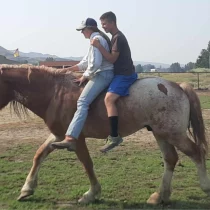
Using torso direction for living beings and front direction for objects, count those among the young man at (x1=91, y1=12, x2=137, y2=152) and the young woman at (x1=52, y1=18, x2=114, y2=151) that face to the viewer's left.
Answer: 2

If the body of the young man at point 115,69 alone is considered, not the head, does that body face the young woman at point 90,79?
yes

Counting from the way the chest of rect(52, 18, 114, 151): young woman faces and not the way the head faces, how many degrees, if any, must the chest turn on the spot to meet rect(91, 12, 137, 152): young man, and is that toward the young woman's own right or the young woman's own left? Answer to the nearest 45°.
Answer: approximately 180°

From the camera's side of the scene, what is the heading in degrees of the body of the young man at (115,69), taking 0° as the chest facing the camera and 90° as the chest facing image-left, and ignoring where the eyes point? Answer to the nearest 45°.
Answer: approximately 90°

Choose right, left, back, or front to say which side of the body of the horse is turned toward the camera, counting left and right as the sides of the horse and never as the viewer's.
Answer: left

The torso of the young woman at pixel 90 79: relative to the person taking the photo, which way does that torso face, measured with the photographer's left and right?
facing to the left of the viewer
